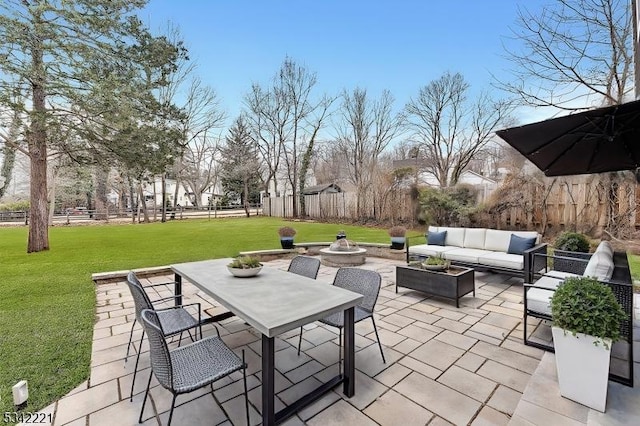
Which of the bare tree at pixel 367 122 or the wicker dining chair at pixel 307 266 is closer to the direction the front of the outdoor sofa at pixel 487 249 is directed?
the wicker dining chair

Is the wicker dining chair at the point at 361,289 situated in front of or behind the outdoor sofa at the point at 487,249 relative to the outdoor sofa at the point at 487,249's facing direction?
in front

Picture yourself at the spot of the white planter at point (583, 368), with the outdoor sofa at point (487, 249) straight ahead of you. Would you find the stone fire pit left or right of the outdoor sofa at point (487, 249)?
left

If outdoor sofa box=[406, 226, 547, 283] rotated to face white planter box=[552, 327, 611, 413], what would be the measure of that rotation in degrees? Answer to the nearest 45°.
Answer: approximately 45° to its left

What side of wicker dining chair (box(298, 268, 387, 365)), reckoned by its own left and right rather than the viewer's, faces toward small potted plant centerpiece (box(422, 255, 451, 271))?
back

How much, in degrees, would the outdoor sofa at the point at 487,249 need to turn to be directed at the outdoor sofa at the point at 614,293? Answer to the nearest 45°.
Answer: approximately 45° to its left

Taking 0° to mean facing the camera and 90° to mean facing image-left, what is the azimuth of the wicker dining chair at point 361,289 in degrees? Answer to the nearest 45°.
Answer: approximately 45°

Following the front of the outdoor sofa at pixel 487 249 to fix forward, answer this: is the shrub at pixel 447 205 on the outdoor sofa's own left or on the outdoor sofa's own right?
on the outdoor sofa's own right

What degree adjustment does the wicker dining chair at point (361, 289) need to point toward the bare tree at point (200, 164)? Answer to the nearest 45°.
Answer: approximately 90° to its right

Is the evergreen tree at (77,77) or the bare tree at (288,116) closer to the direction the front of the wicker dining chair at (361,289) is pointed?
the evergreen tree
